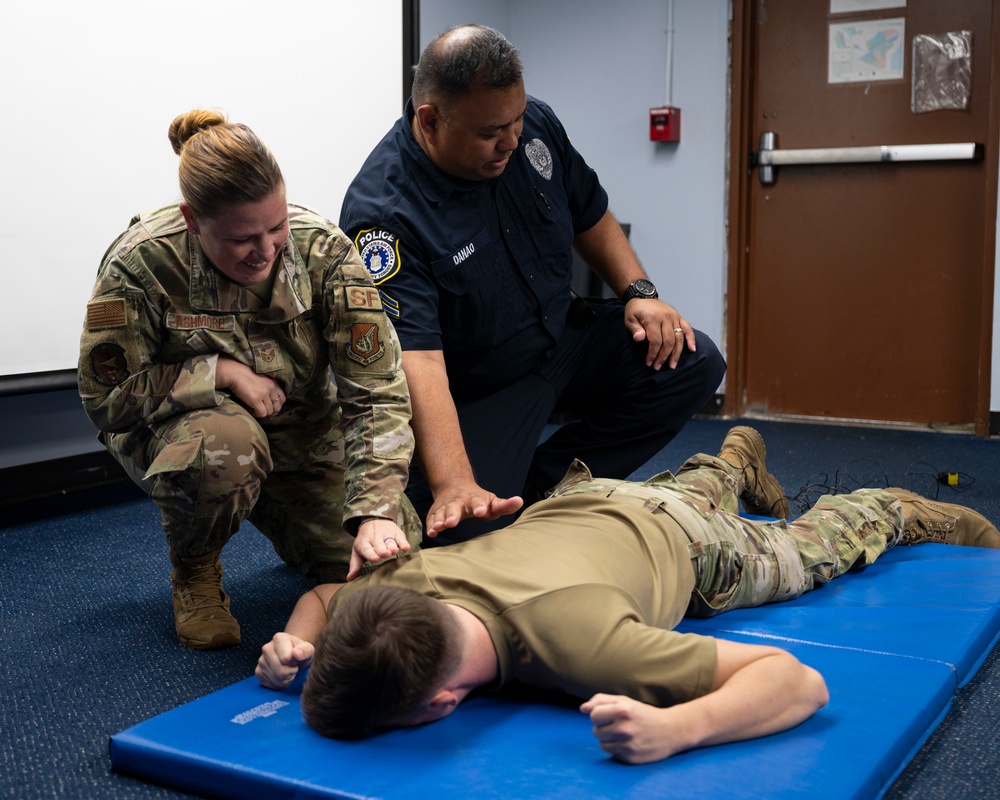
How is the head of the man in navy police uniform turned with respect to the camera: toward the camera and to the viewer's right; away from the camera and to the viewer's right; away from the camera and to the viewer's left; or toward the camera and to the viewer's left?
toward the camera and to the viewer's right

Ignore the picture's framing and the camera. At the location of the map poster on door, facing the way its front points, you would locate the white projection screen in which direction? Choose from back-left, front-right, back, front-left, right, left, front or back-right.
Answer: front-right

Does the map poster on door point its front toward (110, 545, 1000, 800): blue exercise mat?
yes

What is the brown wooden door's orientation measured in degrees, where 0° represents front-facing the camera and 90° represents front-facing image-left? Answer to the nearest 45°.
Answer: approximately 0°

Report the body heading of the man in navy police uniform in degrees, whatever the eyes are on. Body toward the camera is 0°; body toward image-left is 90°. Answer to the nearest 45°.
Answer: approximately 315°

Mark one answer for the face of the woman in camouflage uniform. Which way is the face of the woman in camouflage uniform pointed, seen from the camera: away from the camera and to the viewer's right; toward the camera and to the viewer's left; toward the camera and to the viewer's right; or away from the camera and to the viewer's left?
toward the camera and to the viewer's right

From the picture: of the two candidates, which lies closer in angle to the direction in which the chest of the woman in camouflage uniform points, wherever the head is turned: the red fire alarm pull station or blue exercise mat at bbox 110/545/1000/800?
the blue exercise mat

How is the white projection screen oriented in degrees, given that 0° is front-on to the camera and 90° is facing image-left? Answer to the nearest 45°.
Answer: approximately 0°

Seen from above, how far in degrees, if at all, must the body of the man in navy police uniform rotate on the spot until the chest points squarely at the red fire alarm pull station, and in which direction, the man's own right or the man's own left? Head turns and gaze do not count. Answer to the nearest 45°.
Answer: approximately 135° to the man's own left
